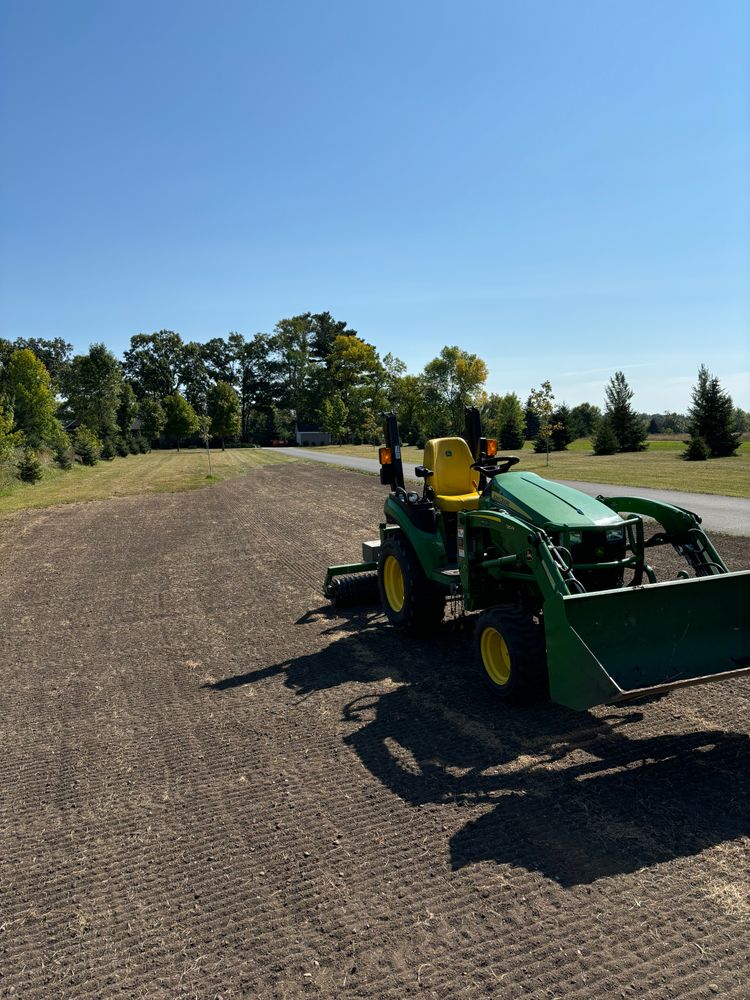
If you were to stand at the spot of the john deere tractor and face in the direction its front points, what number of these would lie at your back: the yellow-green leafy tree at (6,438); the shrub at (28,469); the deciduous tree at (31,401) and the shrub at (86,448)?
4

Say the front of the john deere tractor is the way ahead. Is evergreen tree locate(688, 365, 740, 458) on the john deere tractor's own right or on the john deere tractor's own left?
on the john deere tractor's own left

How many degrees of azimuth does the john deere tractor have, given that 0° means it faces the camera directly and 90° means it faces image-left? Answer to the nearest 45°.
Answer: approximately 315°

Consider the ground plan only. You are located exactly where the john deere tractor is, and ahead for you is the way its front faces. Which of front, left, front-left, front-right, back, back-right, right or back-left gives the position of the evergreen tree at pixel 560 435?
back-left

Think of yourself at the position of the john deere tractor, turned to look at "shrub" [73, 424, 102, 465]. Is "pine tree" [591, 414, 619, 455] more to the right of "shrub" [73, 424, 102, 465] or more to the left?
right

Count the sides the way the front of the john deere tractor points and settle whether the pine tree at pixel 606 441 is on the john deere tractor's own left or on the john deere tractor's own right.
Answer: on the john deere tractor's own left

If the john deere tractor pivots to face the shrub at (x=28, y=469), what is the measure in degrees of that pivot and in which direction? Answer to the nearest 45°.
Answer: approximately 180°

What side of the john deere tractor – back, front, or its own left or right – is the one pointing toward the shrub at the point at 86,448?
back

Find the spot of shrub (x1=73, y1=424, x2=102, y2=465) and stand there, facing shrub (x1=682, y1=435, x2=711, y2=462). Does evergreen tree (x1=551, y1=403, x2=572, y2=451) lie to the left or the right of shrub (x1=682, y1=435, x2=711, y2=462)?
left

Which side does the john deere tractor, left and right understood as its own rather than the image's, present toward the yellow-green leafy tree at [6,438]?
back

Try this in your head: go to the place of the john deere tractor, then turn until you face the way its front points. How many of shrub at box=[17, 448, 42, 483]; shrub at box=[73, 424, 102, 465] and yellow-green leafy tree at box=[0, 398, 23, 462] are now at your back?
3

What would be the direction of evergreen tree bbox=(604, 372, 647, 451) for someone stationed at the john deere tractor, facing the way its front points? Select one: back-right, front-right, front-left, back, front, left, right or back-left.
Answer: back-left
